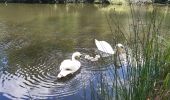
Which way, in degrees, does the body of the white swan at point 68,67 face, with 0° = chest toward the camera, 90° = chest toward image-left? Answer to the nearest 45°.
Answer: approximately 225°
